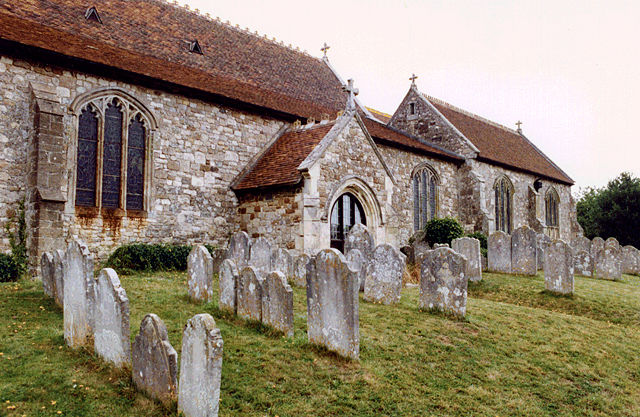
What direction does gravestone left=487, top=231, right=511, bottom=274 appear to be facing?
toward the camera

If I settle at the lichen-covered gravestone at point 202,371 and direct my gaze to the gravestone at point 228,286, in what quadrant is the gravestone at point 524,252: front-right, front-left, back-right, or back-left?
front-right

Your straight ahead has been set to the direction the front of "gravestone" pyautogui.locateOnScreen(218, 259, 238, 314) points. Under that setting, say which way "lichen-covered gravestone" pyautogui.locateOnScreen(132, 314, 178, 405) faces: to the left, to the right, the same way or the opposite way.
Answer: the same way

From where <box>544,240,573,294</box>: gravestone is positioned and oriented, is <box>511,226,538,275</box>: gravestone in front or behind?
behind

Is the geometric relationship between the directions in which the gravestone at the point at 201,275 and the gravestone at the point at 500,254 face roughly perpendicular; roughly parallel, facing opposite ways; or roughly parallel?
roughly parallel

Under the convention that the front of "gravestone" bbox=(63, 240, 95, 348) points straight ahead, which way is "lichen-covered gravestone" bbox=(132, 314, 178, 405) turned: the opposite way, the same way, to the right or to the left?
the same way

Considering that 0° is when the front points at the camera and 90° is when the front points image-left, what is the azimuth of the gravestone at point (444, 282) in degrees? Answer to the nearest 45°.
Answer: approximately 45°

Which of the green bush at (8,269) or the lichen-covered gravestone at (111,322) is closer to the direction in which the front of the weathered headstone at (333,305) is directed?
the lichen-covered gravestone

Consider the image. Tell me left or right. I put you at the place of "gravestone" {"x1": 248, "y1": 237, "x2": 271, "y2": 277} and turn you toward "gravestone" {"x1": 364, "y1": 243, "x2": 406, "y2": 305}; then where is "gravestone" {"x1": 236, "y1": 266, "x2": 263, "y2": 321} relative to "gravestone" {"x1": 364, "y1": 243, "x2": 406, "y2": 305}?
right

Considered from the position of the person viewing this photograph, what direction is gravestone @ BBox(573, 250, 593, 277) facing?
facing the viewer

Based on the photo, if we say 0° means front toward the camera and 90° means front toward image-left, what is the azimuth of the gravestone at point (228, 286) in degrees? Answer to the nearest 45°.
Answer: approximately 45°

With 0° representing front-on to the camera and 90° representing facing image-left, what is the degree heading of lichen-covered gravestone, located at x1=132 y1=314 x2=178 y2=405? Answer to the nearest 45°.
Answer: approximately 45°

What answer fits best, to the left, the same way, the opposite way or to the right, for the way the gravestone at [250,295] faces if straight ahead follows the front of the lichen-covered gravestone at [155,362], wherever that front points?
the same way

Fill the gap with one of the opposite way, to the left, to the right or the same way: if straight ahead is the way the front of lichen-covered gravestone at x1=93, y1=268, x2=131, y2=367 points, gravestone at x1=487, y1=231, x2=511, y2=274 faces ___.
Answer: the same way

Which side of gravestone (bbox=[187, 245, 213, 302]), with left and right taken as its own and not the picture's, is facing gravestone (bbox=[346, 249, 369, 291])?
back

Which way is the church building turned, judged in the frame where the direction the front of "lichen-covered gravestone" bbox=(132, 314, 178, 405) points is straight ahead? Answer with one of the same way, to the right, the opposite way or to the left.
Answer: to the left
